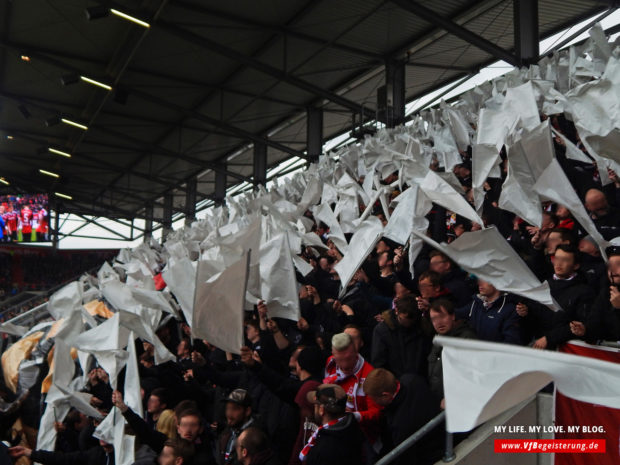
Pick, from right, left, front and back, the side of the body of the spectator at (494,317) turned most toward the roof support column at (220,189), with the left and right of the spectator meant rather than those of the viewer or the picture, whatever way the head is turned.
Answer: right

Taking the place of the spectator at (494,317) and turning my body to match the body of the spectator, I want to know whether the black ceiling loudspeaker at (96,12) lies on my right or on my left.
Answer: on my right

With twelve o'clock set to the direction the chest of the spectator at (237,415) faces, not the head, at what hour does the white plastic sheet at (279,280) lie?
The white plastic sheet is roughly at 5 o'clock from the spectator.

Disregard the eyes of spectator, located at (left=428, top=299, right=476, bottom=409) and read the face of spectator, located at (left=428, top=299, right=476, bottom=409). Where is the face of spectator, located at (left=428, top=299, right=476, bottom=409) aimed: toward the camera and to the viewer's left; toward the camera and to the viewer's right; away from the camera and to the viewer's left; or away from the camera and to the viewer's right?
toward the camera and to the viewer's left

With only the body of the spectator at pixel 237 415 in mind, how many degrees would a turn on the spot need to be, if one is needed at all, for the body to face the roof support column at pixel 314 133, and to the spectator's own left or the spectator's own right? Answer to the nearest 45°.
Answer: approximately 135° to the spectator's own right

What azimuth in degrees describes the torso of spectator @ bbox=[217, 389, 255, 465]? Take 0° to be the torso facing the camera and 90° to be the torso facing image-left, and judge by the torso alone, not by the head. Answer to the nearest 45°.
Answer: approximately 45°

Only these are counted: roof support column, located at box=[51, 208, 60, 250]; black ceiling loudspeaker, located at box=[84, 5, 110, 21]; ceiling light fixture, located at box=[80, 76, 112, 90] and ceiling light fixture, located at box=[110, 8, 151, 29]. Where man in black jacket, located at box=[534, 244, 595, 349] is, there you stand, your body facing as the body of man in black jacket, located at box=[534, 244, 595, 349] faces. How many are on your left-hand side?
0

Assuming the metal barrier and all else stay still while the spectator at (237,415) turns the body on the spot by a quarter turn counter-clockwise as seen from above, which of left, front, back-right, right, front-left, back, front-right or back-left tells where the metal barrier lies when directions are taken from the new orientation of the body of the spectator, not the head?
front

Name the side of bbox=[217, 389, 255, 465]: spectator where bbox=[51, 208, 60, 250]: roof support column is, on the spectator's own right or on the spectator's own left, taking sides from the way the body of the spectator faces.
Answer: on the spectator's own right

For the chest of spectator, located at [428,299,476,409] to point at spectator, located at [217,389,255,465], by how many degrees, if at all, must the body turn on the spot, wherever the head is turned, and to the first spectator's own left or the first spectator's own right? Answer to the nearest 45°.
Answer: approximately 45° to the first spectator's own right

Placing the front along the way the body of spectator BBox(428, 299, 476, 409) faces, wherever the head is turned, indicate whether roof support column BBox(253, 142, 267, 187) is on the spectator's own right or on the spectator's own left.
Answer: on the spectator's own right

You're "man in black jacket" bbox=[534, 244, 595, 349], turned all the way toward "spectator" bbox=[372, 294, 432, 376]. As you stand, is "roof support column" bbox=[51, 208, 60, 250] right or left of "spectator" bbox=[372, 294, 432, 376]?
right

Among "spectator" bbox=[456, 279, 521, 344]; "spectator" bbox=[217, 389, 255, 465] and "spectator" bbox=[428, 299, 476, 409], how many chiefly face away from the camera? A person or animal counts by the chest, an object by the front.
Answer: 0

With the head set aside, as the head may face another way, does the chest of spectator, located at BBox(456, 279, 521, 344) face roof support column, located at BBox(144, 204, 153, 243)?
no

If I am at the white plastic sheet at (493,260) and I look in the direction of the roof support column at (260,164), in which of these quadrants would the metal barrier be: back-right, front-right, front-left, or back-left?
back-left

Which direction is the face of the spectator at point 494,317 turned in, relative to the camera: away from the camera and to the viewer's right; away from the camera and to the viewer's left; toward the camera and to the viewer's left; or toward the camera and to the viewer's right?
toward the camera and to the viewer's left

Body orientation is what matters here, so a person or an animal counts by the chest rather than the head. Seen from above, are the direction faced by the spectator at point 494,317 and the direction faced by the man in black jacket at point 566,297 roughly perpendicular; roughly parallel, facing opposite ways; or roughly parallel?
roughly parallel

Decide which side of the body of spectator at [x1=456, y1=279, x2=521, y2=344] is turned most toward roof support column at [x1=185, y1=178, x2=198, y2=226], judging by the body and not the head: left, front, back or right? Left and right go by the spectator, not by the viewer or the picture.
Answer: right

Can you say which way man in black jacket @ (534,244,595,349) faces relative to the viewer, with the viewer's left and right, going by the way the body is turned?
facing the viewer and to the left of the viewer
